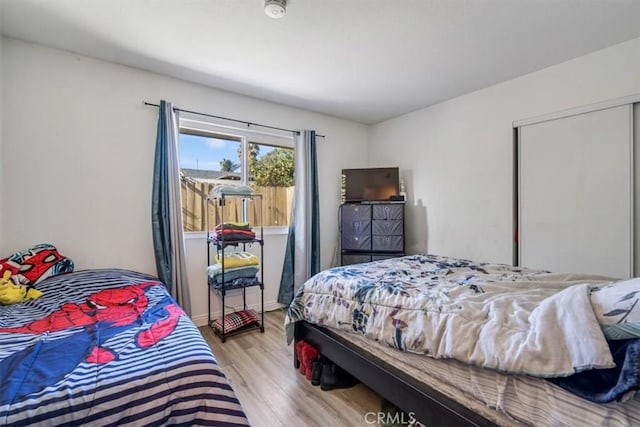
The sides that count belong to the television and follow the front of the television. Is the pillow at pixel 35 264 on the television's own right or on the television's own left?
on the television's own right

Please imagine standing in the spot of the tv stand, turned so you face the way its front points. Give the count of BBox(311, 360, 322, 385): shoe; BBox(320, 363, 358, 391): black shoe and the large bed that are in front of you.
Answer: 3

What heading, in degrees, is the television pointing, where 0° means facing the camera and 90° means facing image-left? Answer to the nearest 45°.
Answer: approximately 0°

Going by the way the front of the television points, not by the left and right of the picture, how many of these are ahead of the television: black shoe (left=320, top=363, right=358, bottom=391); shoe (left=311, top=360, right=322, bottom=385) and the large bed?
3
